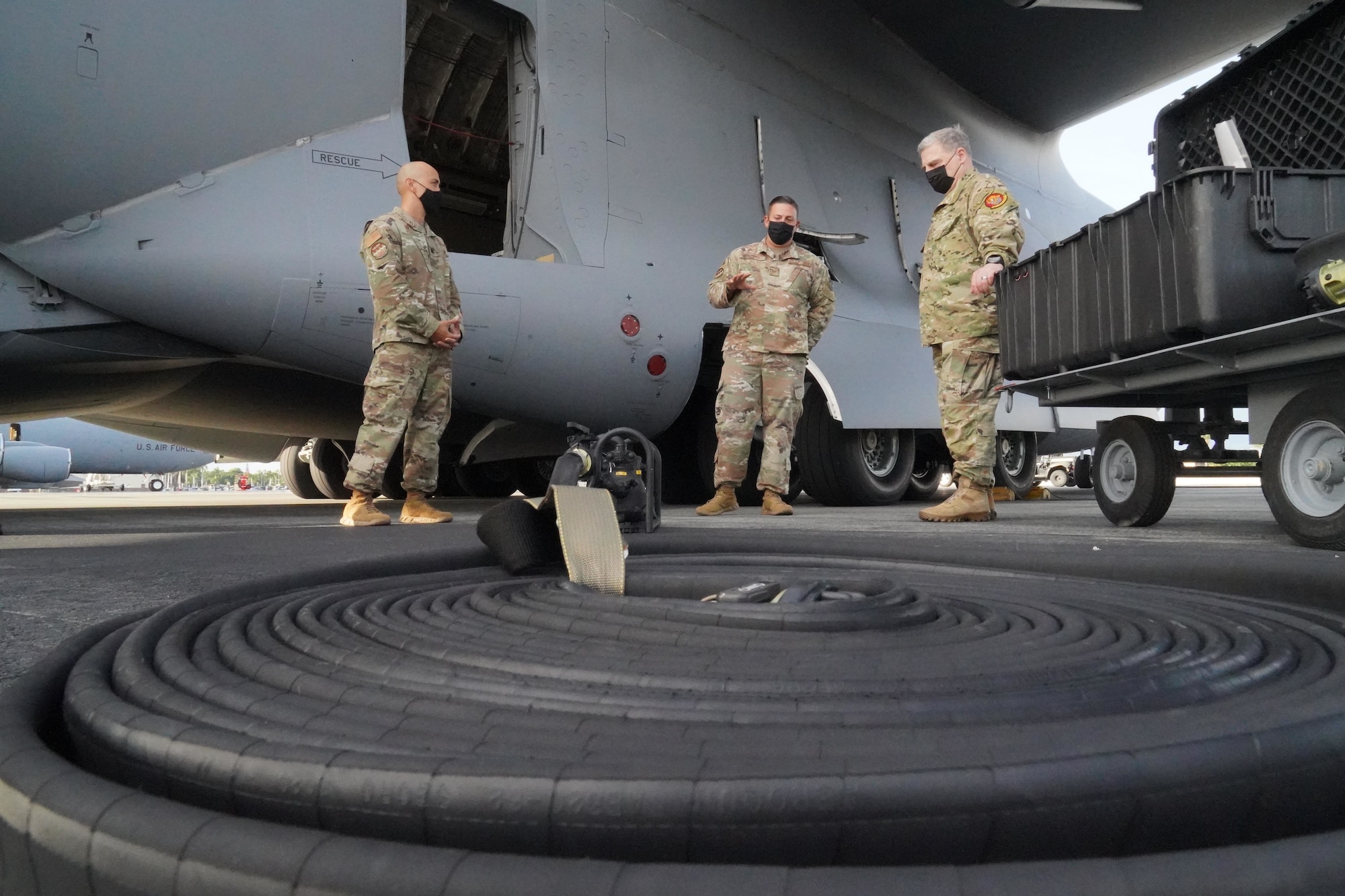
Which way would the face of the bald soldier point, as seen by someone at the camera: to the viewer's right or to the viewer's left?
to the viewer's right

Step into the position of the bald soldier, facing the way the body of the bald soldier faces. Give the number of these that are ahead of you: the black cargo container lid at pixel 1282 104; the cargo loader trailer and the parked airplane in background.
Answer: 2

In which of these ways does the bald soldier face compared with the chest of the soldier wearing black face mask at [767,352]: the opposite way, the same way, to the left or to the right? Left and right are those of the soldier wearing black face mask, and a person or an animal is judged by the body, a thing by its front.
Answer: to the left

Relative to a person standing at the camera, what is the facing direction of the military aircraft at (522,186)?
facing away from the viewer and to the right of the viewer

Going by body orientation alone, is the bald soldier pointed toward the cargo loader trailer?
yes

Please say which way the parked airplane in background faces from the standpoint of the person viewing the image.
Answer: facing to the right of the viewer

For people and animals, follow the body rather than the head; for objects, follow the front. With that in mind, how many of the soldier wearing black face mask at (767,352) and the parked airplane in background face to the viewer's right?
1

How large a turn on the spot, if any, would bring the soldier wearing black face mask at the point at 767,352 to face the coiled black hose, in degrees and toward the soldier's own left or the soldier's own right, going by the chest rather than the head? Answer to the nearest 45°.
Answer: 0° — they already face it
